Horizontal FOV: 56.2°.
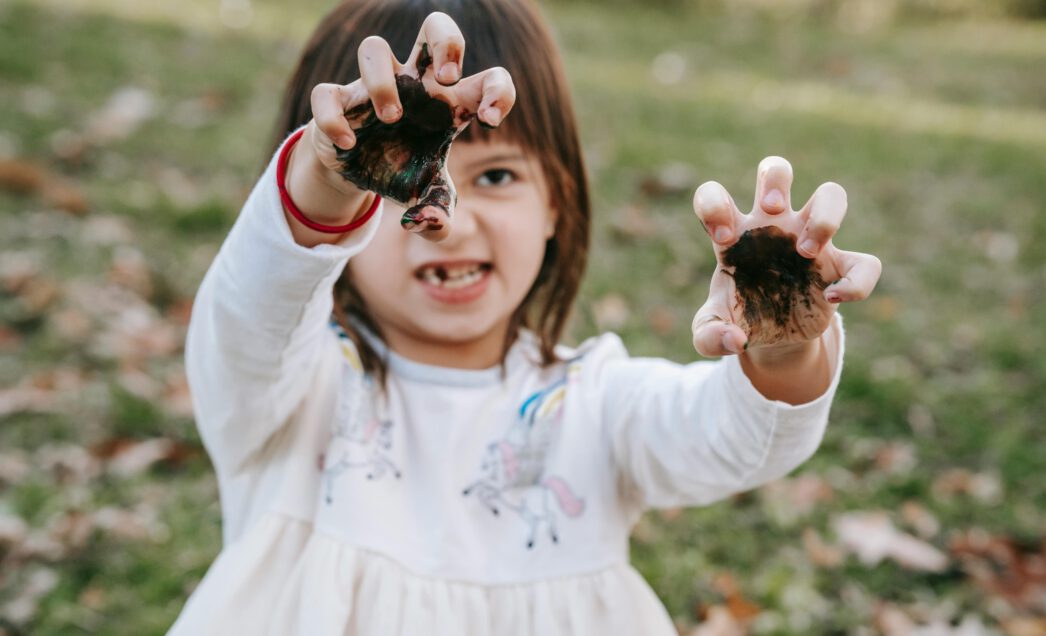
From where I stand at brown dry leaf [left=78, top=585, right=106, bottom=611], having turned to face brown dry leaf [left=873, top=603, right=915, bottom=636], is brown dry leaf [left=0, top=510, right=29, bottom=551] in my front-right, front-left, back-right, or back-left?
back-left

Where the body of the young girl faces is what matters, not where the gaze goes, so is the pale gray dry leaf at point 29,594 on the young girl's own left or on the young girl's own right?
on the young girl's own right

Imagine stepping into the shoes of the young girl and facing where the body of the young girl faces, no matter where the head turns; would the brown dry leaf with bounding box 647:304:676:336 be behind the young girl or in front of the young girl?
behind

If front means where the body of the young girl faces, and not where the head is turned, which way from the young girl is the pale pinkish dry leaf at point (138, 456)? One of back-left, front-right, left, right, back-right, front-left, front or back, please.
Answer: back-right

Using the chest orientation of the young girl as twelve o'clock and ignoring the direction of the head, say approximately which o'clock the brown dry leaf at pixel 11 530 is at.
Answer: The brown dry leaf is roughly at 4 o'clock from the young girl.

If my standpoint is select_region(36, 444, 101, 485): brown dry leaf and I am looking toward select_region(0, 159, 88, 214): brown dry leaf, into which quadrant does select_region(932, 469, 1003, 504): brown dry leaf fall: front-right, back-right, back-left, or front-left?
back-right

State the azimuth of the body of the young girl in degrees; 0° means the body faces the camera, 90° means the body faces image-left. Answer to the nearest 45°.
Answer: approximately 0°

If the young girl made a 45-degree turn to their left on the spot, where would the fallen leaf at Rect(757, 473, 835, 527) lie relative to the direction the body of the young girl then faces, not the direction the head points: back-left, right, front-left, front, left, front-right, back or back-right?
left

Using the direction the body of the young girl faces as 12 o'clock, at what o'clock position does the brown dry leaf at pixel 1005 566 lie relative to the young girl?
The brown dry leaf is roughly at 8 o'clock from the young girl.

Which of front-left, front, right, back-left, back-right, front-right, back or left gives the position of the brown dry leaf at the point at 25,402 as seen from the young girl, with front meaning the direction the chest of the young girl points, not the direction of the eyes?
back-right

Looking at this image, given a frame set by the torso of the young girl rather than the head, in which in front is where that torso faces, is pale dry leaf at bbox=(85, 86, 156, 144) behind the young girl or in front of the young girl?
behind

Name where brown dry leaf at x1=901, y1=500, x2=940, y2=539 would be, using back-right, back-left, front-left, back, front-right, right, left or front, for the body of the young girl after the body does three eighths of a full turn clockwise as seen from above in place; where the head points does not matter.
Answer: right
